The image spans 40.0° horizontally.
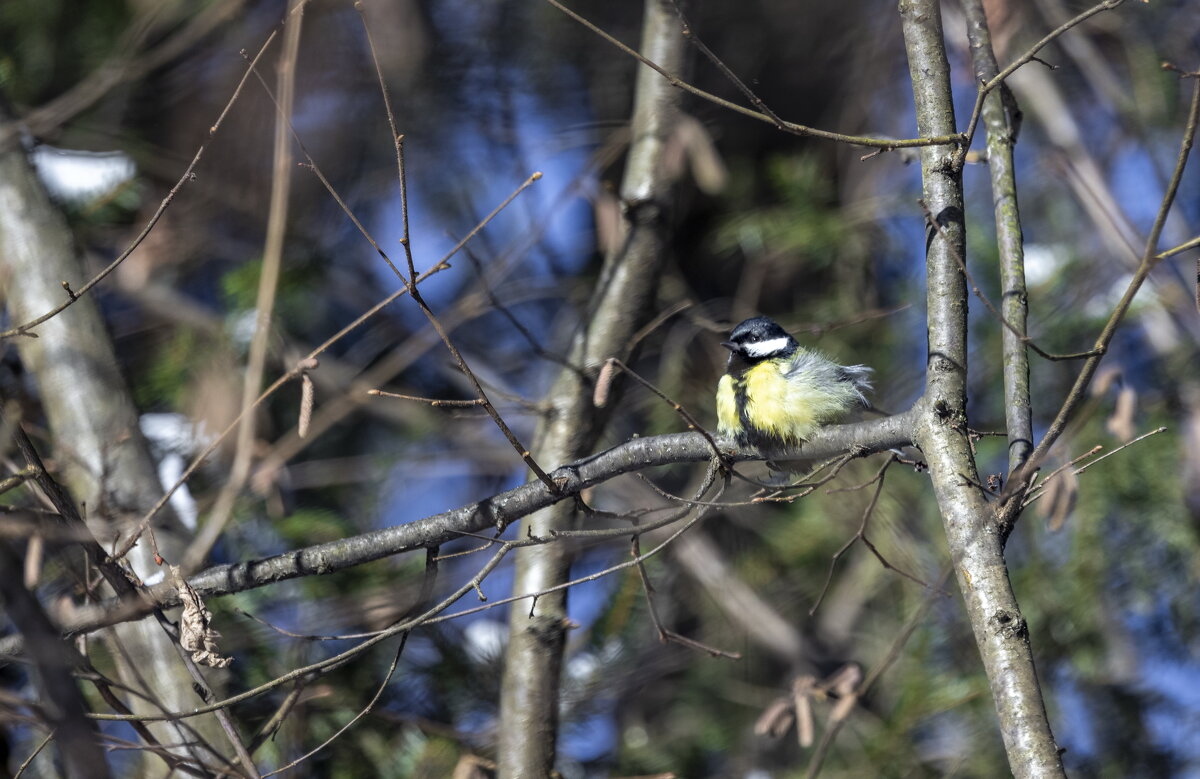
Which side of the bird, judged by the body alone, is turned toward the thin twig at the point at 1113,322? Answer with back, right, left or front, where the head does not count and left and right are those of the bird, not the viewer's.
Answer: left

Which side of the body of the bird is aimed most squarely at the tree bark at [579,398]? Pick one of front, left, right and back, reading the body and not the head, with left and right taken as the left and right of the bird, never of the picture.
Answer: right

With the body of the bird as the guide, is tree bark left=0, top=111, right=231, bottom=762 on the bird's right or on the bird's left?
on the bird's right

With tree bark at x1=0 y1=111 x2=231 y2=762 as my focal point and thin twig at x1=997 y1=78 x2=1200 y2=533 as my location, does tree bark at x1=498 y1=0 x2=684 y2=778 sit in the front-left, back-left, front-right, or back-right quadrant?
front-right

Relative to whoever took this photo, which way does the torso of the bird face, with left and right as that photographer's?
facing the viewer and to the left of the viewer
